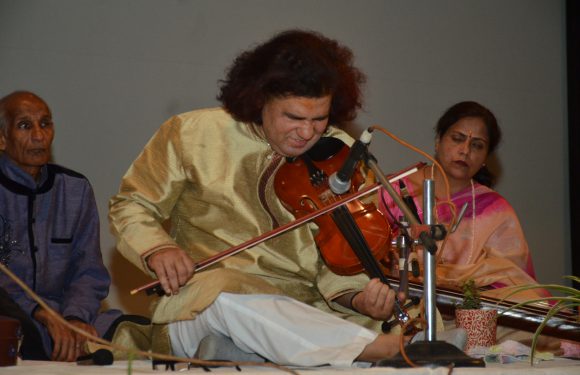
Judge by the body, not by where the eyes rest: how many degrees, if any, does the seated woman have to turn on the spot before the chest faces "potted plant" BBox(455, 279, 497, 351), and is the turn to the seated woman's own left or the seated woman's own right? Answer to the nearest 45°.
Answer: approximately 45° to the seated woman's own left

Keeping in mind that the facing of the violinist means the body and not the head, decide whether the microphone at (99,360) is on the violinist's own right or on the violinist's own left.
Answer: on the violinist's own right

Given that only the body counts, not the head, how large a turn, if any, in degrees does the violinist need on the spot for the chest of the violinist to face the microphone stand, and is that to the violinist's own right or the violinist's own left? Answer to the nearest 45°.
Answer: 0° — they already face it

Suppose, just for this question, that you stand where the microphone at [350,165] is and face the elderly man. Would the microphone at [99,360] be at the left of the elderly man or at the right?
left

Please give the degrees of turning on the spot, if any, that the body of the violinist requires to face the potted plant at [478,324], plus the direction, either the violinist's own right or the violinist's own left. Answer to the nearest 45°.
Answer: approximately 45° to the violinist's own left

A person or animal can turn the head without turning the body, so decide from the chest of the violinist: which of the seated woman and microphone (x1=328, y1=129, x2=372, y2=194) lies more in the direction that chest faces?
the microphone

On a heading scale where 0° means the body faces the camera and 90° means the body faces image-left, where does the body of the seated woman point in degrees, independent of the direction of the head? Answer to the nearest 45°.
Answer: approximately 45°

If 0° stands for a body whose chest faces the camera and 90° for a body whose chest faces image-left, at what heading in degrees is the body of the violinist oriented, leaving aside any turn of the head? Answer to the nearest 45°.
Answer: approximately 315°

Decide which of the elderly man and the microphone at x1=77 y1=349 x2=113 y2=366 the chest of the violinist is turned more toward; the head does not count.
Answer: the microphone

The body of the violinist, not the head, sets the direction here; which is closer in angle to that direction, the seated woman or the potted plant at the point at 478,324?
the potted plant

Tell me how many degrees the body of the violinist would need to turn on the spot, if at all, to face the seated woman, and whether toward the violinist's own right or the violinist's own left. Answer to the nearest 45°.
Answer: approximately 90° to the violinist's own left
